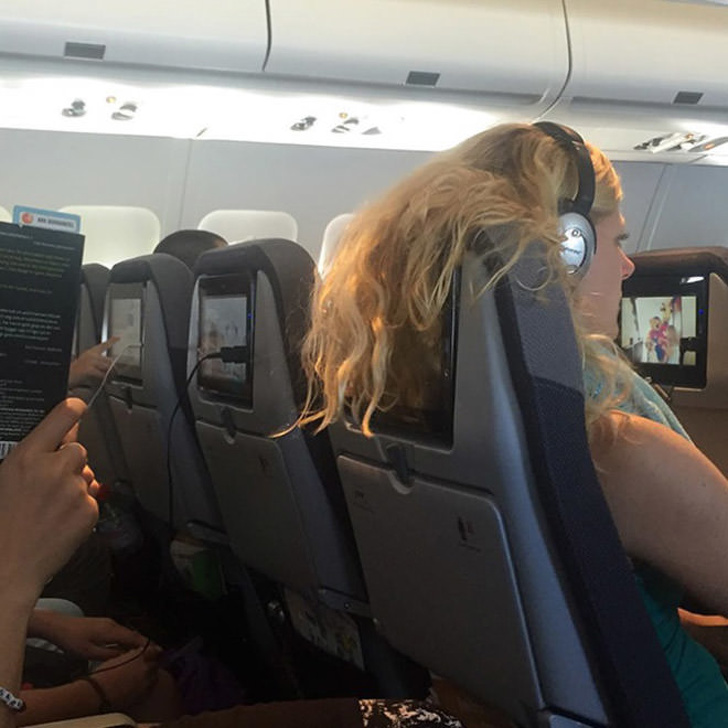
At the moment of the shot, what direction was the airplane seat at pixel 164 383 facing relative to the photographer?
facing away from the viewer and to the right of the viewer

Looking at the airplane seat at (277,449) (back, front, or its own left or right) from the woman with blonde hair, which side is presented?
right

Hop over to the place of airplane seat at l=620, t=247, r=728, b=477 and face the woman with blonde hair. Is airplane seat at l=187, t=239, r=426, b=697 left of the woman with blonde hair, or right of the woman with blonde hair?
right

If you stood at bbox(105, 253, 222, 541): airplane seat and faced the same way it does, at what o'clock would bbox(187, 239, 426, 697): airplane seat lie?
bbox(187, 239, 426, 697): airplane seat is roughly at 4 o'clock from bbox(105, 253, 222, 541): airplane seat.

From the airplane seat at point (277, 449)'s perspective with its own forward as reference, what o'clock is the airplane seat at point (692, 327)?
the airplane seat at point (692, 327) is roughly at 1 o'clock from the airplane seat at point (277, 449).

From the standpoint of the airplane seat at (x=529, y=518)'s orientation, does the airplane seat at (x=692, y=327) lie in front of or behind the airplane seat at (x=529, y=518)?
in front

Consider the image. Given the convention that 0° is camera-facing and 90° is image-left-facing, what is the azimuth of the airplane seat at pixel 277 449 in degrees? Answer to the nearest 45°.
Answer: approximately 225°

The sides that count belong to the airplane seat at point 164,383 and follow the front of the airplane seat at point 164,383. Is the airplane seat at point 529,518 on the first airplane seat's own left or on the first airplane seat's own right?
on the first airplane seat's own right

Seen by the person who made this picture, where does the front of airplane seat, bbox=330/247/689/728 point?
facing away from the viewer and to the right of the viewer

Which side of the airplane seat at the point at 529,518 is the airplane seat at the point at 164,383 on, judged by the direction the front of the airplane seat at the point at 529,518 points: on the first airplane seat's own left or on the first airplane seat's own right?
on the first airplane seat's own left
